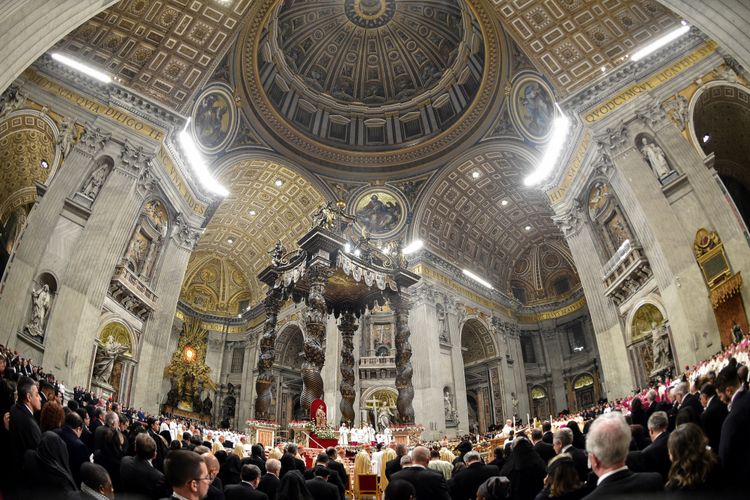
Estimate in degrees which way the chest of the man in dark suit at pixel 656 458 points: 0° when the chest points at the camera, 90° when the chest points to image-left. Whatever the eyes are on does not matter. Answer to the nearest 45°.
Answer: approximately 135°

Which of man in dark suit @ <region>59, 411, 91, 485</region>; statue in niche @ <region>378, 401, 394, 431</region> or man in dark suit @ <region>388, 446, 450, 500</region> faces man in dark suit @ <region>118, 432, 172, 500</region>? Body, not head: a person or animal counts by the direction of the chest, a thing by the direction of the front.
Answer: the statue in niche

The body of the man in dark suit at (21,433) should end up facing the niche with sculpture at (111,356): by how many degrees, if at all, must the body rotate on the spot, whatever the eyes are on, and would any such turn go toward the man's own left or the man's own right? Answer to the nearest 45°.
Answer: approximately 90° to the man's own left

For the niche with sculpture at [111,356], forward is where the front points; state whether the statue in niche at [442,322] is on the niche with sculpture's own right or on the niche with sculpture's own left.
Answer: on the niche with sculpture's own left

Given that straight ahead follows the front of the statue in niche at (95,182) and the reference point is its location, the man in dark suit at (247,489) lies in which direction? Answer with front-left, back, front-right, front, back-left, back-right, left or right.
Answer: front-right

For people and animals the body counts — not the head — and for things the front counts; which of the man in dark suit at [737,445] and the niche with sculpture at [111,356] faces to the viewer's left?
the man in dark suit

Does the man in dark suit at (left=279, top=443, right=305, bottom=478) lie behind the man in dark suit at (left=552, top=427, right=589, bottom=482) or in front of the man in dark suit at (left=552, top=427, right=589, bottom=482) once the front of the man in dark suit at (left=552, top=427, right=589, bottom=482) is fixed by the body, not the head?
in front

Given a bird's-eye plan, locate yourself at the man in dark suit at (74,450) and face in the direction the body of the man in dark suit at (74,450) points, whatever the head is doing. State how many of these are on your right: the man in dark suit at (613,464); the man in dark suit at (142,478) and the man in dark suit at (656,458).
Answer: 3

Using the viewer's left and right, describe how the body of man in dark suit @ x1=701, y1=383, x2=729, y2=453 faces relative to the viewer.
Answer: facing to the left of the viewer

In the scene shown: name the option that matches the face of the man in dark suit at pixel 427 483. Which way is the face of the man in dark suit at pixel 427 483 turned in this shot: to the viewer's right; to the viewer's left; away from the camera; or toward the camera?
away from the camera

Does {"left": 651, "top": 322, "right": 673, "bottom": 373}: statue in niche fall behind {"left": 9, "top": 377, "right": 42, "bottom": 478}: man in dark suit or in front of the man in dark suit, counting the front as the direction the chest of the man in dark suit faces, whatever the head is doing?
in front

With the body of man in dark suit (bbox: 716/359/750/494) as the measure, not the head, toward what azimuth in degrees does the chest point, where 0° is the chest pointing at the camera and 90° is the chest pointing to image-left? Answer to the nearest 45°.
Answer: approximately 90°

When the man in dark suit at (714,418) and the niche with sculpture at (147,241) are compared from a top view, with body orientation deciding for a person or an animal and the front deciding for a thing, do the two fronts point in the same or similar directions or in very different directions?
very different directions

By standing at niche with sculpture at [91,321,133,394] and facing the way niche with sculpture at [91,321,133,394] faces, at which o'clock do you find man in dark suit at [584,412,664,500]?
The man in dark suit is roughly at 1 o'clock from the niche with sculpture.

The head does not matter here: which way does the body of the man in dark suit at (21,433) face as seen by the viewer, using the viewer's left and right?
facing to the right of the viewer

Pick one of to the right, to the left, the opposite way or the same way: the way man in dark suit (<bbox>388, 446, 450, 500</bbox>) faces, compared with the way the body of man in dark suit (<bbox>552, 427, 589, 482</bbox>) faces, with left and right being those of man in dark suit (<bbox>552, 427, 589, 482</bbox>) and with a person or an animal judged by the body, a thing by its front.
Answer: to the right
